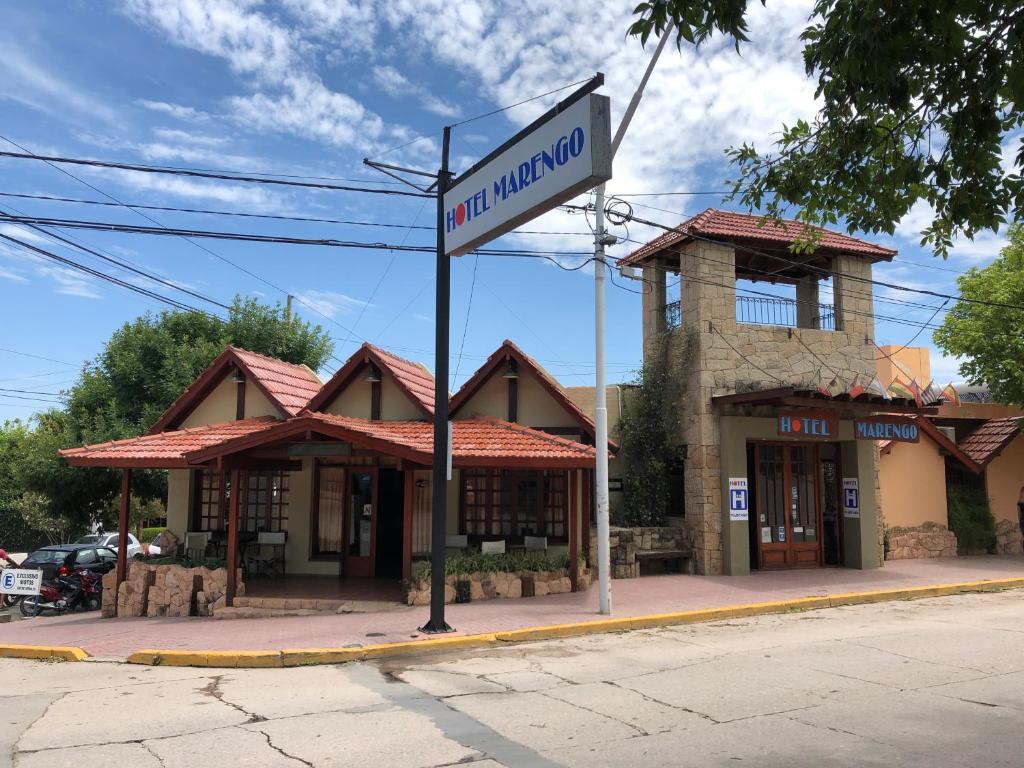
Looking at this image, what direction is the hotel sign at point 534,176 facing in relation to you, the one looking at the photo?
facing the viewer and to the left of the viewer

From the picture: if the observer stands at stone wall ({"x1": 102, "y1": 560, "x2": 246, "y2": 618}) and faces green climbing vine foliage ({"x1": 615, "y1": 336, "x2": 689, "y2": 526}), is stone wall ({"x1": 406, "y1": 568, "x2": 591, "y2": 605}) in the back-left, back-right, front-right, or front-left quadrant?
front-right

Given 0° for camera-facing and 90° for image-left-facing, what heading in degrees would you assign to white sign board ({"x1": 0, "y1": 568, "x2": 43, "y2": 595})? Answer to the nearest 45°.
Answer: approximately 0°

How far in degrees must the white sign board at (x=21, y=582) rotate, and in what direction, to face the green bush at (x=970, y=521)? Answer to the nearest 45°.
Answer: approximately 90° to its left

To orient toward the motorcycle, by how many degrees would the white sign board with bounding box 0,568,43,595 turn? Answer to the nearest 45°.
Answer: approximately 135° to its left

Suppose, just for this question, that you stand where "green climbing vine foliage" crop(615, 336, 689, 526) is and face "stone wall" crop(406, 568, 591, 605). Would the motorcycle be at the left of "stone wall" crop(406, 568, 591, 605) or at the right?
right

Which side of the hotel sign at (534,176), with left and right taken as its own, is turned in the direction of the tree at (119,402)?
right

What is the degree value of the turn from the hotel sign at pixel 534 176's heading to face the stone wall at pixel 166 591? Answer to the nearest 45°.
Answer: approximately 90° to its right

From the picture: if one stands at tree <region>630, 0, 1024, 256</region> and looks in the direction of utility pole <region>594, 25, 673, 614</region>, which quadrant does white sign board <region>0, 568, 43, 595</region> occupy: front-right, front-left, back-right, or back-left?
front-left

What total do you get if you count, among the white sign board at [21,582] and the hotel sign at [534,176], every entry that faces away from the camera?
0

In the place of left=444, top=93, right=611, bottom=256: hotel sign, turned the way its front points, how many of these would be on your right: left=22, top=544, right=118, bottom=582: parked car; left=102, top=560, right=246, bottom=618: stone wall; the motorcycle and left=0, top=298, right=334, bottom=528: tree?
4

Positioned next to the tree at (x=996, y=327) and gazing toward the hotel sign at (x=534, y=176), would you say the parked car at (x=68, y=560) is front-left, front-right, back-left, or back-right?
front-right

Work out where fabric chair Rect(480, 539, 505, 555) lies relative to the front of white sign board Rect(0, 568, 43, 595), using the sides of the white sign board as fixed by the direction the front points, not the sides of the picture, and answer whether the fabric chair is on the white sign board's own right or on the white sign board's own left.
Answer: on the white sign board's own left
